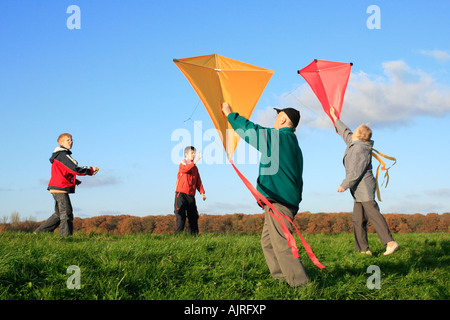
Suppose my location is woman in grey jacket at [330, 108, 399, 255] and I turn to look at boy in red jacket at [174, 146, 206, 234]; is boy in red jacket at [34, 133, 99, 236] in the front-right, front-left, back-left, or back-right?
front-left

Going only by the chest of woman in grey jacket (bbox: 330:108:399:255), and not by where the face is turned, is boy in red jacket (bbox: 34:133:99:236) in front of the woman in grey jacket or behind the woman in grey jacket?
in front

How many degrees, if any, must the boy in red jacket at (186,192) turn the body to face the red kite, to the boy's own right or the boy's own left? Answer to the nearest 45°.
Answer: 0° — they already face it

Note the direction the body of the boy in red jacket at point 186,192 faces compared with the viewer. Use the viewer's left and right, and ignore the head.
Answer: facing the viewer and to the right of the viewer

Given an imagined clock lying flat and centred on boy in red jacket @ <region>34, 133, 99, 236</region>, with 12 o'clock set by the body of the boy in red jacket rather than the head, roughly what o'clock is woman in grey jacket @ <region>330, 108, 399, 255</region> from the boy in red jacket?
The woman in grey jacket is roughly at 1 o'clock from the boy in red jacket.

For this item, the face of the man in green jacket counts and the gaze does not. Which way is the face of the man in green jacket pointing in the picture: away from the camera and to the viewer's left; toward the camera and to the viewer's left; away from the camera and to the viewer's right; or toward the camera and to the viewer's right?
away from the camera and to the viewer's left

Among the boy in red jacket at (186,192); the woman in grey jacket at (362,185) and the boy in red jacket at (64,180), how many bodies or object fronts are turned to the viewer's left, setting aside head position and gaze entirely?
1

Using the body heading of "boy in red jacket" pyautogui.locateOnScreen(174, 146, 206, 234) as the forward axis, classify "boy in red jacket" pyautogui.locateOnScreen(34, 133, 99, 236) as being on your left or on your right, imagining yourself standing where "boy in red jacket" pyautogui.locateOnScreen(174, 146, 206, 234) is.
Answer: on your right

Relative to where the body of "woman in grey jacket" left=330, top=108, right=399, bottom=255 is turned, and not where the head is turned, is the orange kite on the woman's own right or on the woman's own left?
on the woman's own left

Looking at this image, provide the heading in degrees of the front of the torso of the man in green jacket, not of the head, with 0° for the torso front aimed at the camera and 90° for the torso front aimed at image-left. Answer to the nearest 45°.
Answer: approximately 135°

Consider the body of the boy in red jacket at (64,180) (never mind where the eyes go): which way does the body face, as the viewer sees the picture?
to the viewer's right

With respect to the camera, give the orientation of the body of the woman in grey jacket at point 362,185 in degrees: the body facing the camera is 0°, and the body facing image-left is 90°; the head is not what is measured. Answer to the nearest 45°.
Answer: approximately 90°
